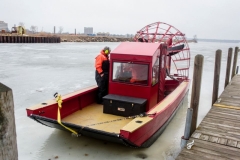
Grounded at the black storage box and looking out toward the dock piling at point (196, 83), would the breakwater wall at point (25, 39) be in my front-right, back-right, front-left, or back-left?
back-left

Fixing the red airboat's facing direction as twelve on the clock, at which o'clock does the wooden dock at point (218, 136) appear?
The wooden dock is roughly at 9 o'clock from the red airboat.

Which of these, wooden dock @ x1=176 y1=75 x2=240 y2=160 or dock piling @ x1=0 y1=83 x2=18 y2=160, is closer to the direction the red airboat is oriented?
the dock piling

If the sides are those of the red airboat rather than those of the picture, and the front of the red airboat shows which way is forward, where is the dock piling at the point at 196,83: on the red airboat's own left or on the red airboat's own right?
on the red airboat's own left

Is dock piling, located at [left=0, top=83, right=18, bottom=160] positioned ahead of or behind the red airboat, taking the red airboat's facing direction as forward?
ahead

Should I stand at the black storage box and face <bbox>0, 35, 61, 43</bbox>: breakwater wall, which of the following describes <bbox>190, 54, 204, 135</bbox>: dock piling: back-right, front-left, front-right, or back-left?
back-right

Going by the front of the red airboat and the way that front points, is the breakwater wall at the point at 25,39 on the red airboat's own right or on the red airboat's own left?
on the red airboat's own right
